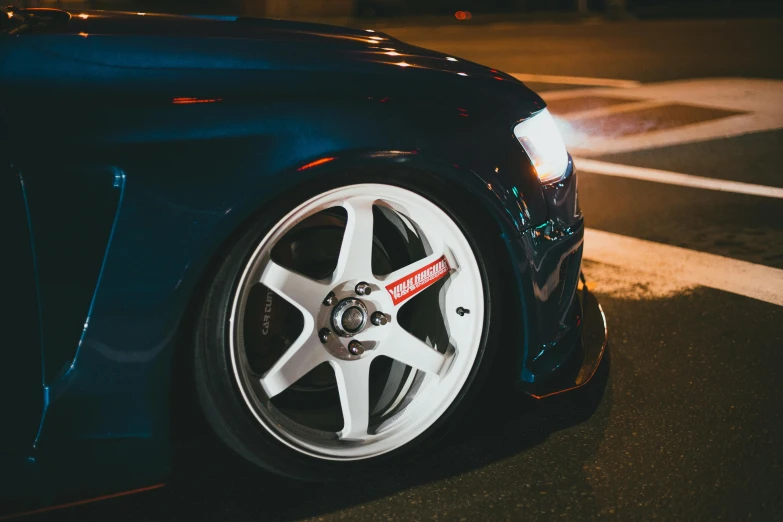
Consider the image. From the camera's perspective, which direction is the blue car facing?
to the viewer's right
